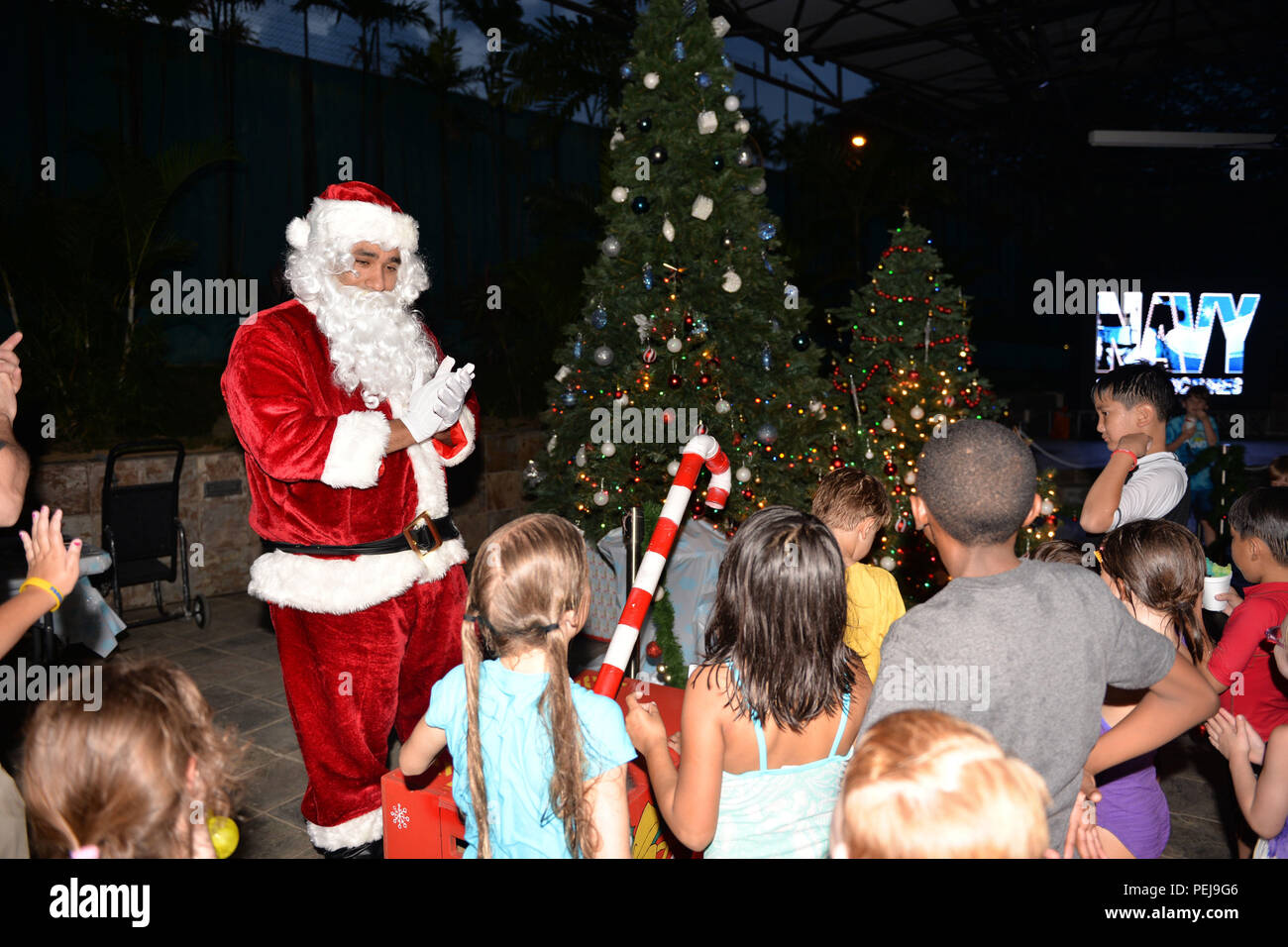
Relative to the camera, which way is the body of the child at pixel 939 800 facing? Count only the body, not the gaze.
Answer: away from the camera

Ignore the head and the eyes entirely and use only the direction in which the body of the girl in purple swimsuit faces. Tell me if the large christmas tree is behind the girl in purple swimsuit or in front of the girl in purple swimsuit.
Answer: in front

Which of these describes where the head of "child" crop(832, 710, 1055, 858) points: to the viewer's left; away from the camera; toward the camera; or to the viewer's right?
away from the camera

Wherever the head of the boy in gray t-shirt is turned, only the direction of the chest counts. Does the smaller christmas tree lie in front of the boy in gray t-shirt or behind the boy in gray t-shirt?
in front

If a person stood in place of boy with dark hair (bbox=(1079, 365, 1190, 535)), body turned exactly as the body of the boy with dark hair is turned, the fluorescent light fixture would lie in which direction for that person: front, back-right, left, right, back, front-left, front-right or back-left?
right

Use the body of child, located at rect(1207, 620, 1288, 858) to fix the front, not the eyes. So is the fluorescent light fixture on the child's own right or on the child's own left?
on the child's own right

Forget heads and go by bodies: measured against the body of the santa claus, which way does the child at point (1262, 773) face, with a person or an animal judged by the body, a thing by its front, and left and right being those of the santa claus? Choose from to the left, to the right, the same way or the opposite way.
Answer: the opposite way

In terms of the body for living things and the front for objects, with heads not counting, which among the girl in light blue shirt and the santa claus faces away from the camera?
the girl in light blue shirt

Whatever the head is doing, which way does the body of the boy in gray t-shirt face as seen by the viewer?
away from the camera

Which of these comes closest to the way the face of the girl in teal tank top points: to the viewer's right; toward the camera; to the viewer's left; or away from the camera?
away from the camera

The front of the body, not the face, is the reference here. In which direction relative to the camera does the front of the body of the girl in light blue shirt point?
away from the camera

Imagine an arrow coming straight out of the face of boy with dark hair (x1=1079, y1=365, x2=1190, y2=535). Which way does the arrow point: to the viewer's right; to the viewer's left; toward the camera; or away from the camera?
to the viewer's left

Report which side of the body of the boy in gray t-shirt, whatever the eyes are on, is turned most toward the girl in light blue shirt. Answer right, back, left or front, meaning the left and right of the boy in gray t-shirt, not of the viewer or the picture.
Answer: left

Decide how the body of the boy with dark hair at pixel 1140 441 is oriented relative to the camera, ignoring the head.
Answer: to the viewer's left

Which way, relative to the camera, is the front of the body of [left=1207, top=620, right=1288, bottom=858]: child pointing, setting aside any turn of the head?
to the viewer's left
